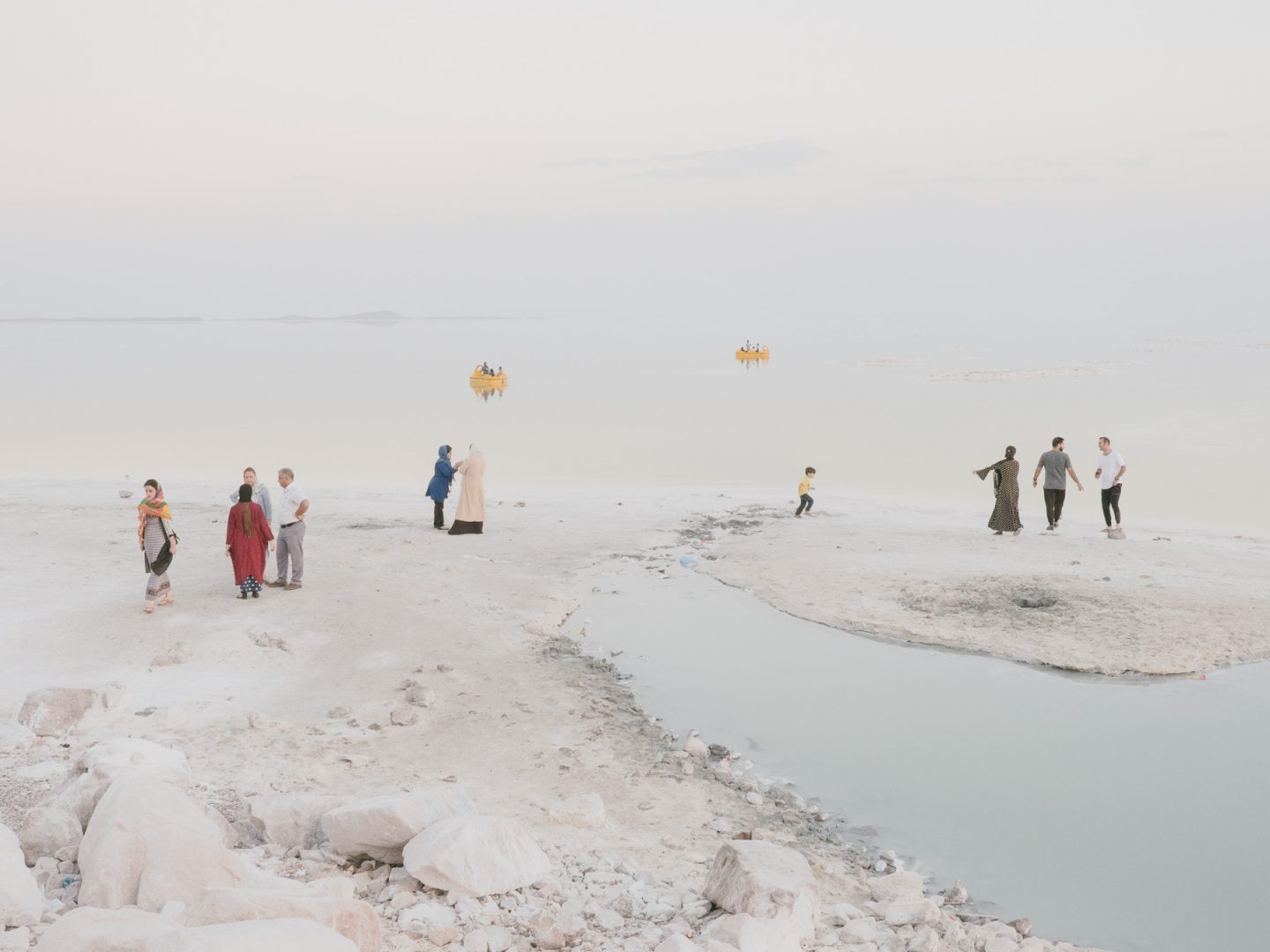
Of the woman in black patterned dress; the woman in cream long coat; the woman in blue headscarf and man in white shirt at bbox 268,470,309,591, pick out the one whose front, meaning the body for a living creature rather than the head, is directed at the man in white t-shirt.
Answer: the woman in blue headscarf

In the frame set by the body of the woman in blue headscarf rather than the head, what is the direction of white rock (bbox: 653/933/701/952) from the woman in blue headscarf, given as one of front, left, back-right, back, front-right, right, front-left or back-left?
right

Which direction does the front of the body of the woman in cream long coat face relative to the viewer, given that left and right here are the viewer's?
facing away from the viewer and to the left of the viewer

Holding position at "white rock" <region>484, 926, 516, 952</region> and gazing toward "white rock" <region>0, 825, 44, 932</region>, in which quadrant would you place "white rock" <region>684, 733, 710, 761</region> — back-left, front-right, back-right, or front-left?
back-right

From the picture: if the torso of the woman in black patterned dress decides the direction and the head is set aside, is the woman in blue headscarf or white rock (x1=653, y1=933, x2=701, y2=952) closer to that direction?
the woman in blue headscarf

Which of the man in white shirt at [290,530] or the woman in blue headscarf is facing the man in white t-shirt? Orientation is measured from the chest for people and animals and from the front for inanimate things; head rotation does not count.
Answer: the woman in blue headscarf

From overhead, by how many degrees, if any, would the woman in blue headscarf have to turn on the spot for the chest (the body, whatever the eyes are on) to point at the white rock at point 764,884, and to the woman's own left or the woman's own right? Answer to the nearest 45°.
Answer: approximately 90° to the woman's own right

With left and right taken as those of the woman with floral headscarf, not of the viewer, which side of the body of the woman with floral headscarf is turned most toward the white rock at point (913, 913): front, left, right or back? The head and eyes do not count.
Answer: left

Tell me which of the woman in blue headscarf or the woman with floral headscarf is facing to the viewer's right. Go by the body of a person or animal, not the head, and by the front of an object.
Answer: the woman in blue headscarf

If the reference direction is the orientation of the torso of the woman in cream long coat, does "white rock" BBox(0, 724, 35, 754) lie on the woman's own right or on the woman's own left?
on the woman's own left

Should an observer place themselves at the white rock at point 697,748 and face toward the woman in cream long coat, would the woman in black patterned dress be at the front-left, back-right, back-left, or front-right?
front-right
